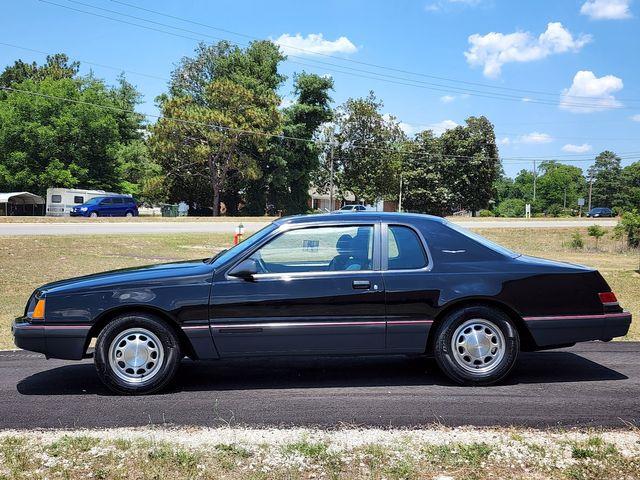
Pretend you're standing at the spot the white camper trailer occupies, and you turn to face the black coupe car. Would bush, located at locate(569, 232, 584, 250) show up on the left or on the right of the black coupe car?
left

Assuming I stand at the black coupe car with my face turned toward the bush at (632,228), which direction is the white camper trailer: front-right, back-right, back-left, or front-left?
front-left

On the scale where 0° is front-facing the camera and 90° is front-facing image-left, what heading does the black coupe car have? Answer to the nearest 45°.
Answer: approximately 90°

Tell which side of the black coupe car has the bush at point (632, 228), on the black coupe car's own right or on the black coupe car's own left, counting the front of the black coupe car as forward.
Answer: on the black coupe car's own right
